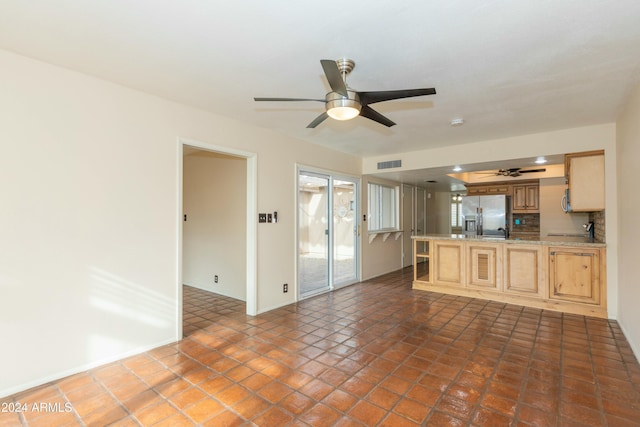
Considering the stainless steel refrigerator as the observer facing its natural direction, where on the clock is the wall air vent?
The wall air vent is roughly at 1 o'clock from the stainless steel refrigerator.

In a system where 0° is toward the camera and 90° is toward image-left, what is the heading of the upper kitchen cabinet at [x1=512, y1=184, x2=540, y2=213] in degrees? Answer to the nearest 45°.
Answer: approximately 0°

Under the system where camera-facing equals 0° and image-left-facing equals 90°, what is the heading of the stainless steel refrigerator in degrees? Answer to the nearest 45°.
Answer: approximately 0°

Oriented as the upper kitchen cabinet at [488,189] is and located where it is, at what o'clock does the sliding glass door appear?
The sliding glass door is roughly at 1 o'clock from the upper kitchen cabinet.

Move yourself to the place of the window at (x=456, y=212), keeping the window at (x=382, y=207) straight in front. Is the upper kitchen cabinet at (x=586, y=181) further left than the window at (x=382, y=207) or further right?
left

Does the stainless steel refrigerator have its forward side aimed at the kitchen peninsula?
yes
